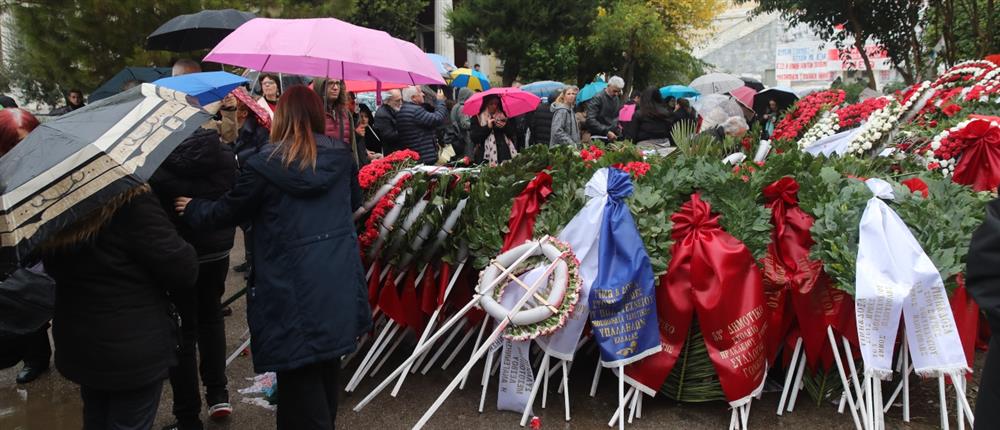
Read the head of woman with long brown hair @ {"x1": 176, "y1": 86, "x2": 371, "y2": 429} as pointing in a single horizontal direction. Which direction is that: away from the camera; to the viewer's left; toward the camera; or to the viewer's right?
away from the camera

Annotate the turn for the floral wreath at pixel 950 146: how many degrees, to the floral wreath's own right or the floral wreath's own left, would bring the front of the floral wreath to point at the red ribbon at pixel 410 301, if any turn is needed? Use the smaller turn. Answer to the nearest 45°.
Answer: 0° — it already faces it

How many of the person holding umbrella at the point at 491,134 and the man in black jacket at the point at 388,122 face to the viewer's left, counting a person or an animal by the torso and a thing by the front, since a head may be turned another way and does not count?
0

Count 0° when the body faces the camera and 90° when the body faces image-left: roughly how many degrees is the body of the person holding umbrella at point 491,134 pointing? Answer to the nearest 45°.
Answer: approximately 0°

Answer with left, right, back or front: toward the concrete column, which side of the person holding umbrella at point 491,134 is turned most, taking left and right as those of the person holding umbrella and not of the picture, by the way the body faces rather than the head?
back

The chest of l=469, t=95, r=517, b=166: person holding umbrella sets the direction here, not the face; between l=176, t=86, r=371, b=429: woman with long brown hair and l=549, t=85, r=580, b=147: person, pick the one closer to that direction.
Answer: the woman with long brown hair

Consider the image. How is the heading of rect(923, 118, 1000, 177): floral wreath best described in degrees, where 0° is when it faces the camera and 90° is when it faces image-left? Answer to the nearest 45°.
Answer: approximately 45°
